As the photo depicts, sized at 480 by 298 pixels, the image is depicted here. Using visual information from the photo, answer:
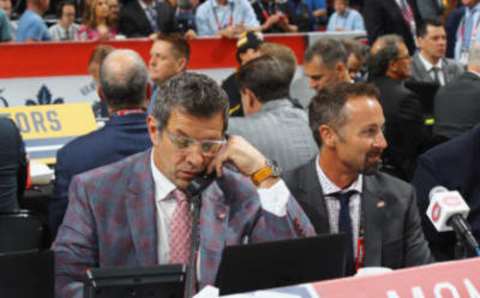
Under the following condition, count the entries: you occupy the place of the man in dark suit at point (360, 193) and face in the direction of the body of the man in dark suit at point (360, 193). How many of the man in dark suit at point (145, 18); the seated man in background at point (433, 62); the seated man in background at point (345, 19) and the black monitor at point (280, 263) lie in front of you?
1

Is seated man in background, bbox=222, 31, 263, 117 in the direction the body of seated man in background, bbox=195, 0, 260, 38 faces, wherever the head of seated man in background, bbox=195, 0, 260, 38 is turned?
yes

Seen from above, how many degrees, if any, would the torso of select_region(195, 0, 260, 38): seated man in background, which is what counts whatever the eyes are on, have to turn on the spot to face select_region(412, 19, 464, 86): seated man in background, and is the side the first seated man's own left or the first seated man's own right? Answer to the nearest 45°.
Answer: approximately 45° to the first seated man's own left

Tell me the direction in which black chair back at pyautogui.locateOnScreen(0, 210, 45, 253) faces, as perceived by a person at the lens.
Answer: facing away from the viewer and to the left of the viewer

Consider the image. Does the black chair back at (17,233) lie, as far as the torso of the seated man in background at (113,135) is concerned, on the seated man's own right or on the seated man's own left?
on the seated man's own left

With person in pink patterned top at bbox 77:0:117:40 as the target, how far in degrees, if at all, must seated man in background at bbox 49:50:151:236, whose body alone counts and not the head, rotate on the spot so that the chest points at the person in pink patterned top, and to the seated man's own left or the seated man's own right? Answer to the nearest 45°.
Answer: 0° — they already face them

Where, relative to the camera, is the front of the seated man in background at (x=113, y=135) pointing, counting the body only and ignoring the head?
away from the camera

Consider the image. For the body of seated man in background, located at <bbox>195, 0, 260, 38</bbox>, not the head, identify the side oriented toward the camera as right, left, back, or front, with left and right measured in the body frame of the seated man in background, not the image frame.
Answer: front

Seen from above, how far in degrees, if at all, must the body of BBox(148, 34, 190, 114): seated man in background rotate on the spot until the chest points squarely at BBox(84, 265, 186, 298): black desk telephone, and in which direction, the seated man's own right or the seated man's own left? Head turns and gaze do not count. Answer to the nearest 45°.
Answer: approximately 45° to the seated man's own left

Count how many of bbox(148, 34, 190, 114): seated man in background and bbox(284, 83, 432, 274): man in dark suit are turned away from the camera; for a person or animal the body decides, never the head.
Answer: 0

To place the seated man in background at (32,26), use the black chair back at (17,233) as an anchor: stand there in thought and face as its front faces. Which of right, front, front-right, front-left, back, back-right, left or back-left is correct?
front-right

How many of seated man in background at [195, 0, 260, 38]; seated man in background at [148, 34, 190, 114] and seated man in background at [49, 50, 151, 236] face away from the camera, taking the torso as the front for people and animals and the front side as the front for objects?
1
